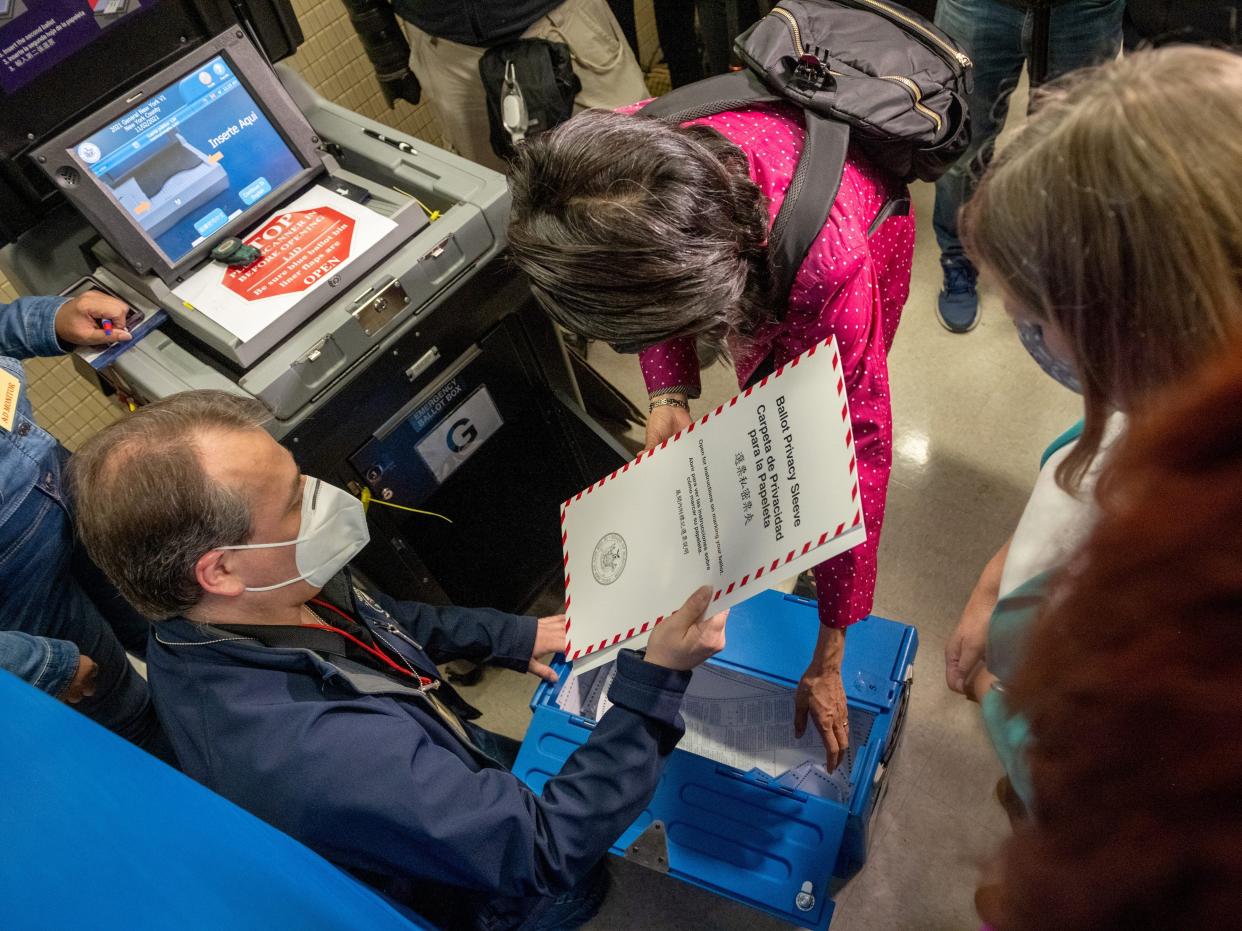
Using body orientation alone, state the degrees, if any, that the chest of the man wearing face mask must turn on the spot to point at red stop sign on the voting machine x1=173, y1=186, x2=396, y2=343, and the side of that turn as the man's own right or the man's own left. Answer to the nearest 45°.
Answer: approximately 45° to the man's own left

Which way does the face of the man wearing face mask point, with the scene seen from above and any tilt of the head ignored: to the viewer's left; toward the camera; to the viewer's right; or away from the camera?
to the viewer's right

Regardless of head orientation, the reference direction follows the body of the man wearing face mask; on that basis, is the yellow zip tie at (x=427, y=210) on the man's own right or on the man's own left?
on the man's own left

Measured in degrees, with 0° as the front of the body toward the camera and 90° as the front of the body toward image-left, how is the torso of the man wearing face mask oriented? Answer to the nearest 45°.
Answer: approximately 270°

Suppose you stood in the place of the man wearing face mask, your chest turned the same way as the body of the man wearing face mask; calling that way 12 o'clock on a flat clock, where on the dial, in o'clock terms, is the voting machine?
The voting machine is roughly at 10 o'clock from the man wearing face mask.
